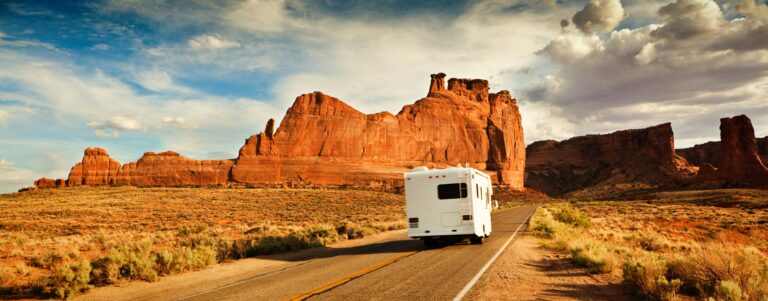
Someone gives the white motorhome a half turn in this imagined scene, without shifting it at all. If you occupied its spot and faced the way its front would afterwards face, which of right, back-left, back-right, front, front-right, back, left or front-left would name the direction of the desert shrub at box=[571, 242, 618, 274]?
front-left

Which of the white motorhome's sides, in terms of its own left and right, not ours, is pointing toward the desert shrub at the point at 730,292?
back

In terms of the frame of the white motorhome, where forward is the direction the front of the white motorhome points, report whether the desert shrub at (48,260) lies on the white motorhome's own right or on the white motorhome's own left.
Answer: on the white motorhome's own left

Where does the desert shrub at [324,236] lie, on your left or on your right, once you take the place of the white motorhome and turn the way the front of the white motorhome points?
on your left

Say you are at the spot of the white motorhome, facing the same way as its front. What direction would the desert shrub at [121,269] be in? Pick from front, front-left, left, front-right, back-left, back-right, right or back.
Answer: back-left

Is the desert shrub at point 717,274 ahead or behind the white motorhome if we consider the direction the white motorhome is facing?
behind

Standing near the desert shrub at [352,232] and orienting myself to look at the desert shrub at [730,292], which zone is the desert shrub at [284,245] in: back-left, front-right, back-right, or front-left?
front-right

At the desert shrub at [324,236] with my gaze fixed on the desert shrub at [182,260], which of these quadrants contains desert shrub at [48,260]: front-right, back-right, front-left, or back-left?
front-right

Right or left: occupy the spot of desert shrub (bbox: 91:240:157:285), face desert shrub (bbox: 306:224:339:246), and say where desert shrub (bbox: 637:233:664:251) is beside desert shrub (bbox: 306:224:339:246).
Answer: right

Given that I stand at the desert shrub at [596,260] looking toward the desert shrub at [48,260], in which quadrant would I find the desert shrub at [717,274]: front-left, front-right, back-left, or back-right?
back-left

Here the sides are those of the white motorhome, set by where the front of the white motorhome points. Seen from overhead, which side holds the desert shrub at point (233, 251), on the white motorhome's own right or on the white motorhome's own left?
on the white motorhome's own left

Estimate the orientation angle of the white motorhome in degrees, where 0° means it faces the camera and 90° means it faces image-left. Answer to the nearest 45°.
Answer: approximately 180°

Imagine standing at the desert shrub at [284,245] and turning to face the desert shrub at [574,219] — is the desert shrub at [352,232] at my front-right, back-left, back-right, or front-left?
front-left

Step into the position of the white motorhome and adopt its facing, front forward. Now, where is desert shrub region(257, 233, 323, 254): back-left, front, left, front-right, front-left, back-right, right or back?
left

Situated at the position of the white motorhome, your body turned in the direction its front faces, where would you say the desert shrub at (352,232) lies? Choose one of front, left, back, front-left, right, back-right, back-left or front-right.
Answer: front-left
